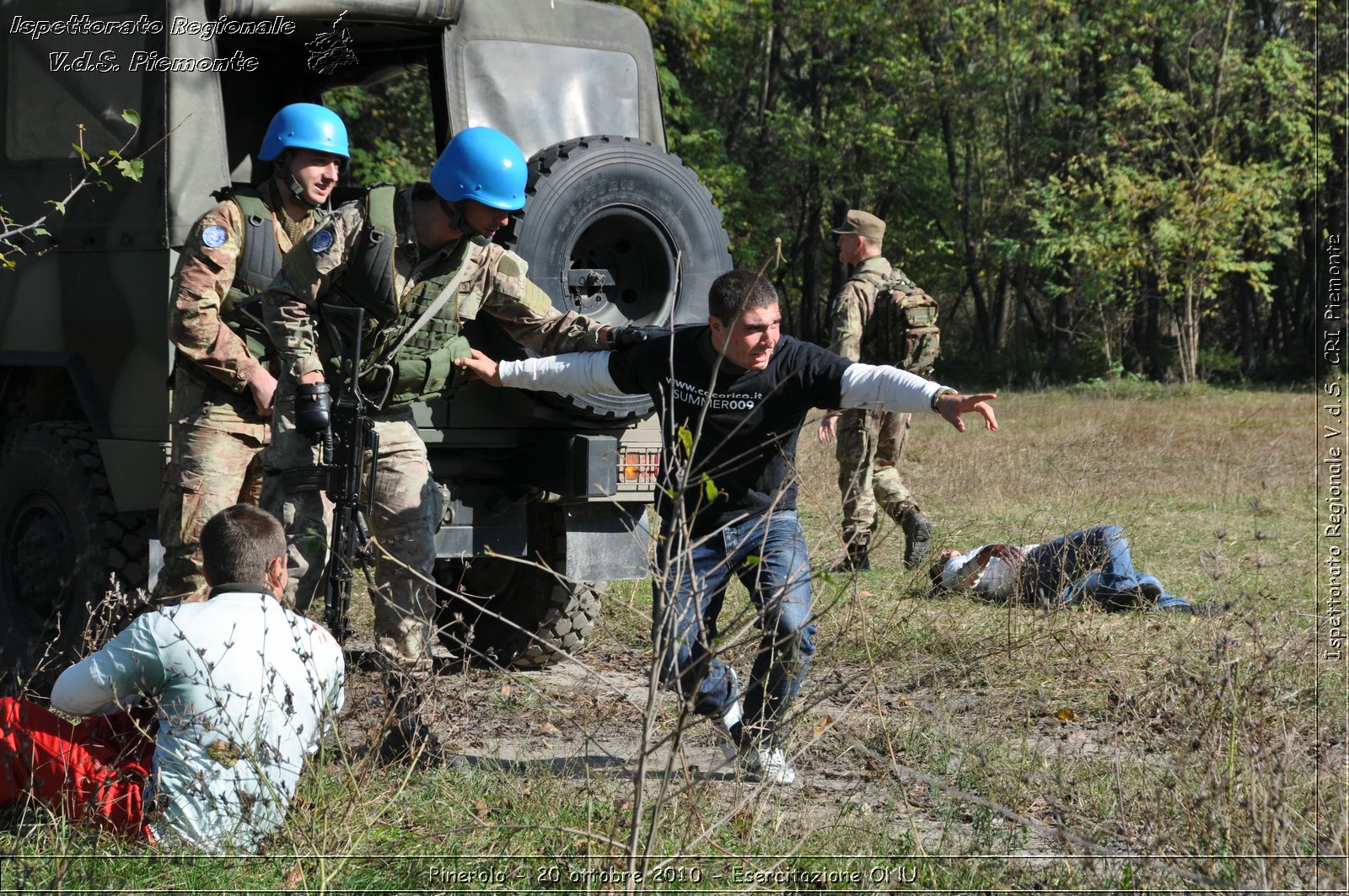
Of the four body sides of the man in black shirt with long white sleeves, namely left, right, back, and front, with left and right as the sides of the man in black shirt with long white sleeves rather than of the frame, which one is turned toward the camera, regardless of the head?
front

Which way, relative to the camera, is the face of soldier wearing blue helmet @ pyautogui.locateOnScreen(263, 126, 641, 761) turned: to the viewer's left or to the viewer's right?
to the viewer's right

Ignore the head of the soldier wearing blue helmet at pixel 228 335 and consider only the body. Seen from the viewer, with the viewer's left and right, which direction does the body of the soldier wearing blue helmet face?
facing the viewer and to the right of the viewer

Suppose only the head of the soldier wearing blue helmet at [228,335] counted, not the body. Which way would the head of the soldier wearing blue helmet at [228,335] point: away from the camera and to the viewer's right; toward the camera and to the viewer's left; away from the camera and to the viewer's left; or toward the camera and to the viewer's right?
toward the camera and to the viewer's right

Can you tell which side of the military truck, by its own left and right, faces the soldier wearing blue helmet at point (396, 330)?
back

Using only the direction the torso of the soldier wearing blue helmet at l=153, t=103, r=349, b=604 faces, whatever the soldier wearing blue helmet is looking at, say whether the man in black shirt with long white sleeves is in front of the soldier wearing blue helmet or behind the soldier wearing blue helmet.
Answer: in front

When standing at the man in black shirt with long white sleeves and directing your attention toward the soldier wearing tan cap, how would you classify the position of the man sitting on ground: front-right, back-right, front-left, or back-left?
back-left

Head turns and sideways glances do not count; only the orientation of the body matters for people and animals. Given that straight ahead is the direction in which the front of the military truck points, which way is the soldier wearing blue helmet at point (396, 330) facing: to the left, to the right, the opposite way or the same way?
the opposite way

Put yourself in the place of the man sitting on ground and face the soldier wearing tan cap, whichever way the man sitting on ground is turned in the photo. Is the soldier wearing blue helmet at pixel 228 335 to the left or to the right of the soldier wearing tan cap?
left

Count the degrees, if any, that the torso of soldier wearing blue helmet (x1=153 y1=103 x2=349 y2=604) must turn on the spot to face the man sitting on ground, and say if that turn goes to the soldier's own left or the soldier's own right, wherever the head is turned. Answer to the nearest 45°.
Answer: approximately 45° to the soldier's own right

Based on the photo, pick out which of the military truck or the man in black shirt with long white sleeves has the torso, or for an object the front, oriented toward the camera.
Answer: the man in black shirt with long white sleeves

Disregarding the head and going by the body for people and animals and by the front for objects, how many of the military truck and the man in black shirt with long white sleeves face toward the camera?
1

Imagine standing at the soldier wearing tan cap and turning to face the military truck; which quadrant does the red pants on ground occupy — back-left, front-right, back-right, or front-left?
front-left

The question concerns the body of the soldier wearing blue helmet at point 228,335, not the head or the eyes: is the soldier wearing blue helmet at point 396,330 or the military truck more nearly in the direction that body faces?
the soldier wearing blue helmet
